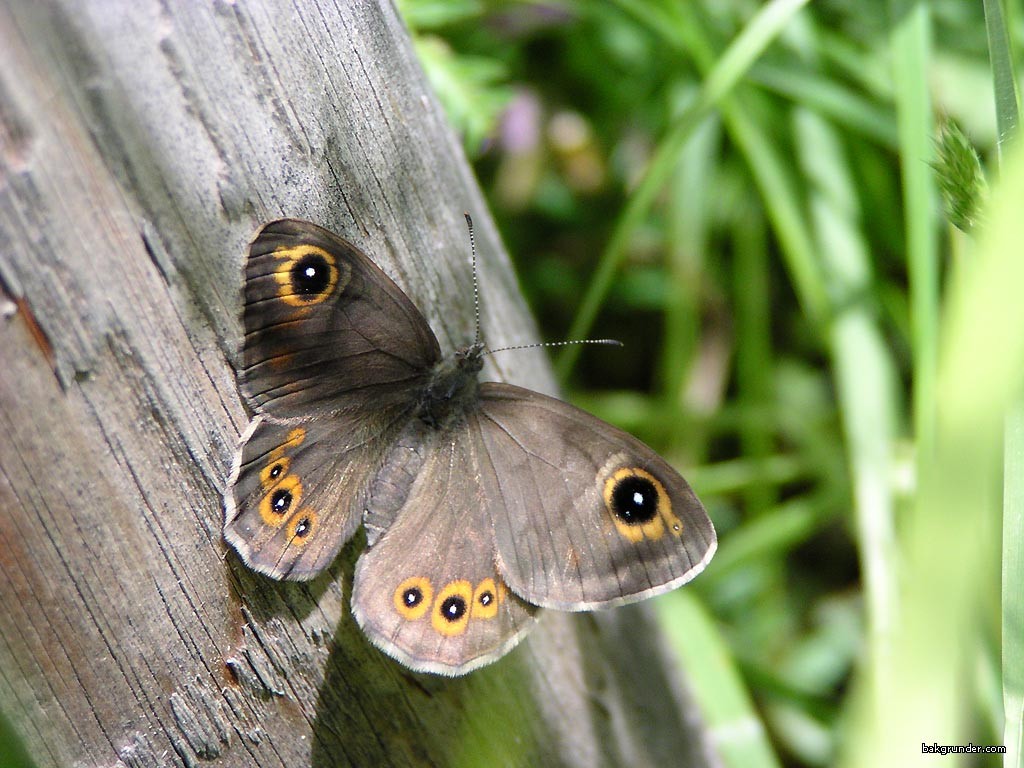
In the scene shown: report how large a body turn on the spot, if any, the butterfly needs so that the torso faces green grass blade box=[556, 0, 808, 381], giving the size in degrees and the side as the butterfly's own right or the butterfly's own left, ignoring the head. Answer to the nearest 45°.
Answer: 0° — it already faces it

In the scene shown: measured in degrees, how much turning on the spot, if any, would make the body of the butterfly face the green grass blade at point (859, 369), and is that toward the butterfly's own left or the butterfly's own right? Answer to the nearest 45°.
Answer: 0° — it already faces it

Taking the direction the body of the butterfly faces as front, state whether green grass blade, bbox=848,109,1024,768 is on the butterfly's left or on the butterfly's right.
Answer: on the butterfly's right

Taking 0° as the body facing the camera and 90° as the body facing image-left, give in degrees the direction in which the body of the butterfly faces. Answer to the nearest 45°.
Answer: approximately 225°
